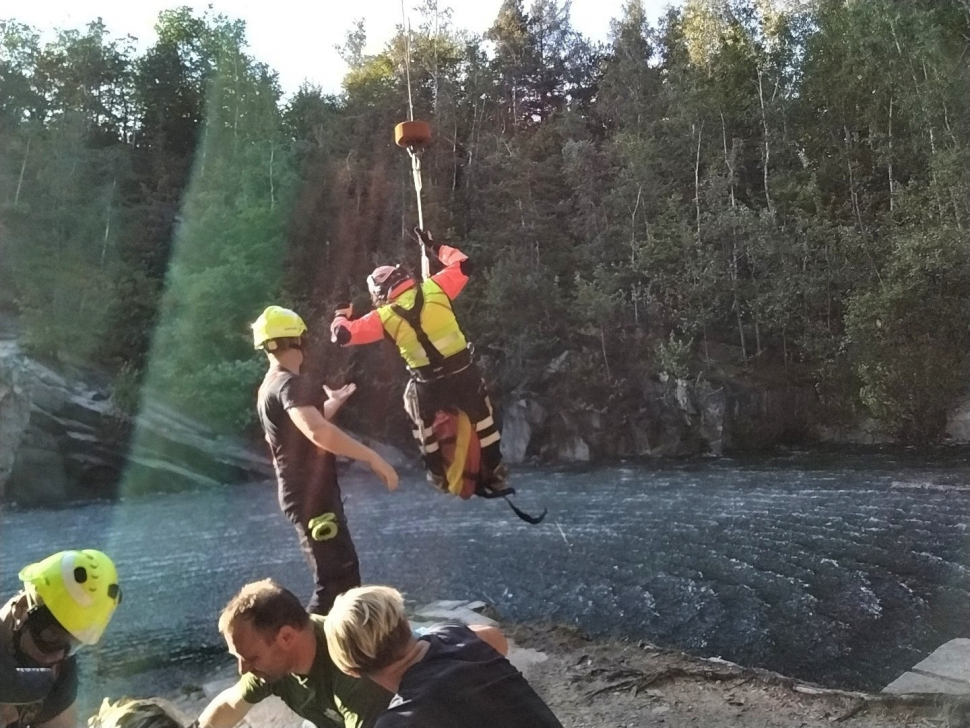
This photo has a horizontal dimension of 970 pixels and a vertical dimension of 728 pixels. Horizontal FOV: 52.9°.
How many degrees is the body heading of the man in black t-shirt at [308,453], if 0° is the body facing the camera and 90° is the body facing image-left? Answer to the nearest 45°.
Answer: approximately 225°

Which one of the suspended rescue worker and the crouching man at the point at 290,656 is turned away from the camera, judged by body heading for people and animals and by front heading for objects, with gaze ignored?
the suspended rescue worker

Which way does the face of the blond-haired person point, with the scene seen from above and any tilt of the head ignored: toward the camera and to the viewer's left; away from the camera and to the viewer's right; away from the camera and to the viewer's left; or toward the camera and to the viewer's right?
away from the camera and to the viewer's left

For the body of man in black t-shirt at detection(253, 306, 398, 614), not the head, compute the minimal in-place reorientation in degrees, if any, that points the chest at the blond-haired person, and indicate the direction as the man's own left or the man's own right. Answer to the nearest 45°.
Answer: approximately 135° to the man's own right

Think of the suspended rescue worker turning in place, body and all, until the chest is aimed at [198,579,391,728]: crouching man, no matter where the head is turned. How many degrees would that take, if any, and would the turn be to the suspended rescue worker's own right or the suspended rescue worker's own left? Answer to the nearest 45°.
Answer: approximately 180°

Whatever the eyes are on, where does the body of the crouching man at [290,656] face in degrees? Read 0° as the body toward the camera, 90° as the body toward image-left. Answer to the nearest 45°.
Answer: approximately 45°

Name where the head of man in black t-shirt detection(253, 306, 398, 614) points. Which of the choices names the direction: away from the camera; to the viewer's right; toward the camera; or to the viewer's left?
to the viewer's right
